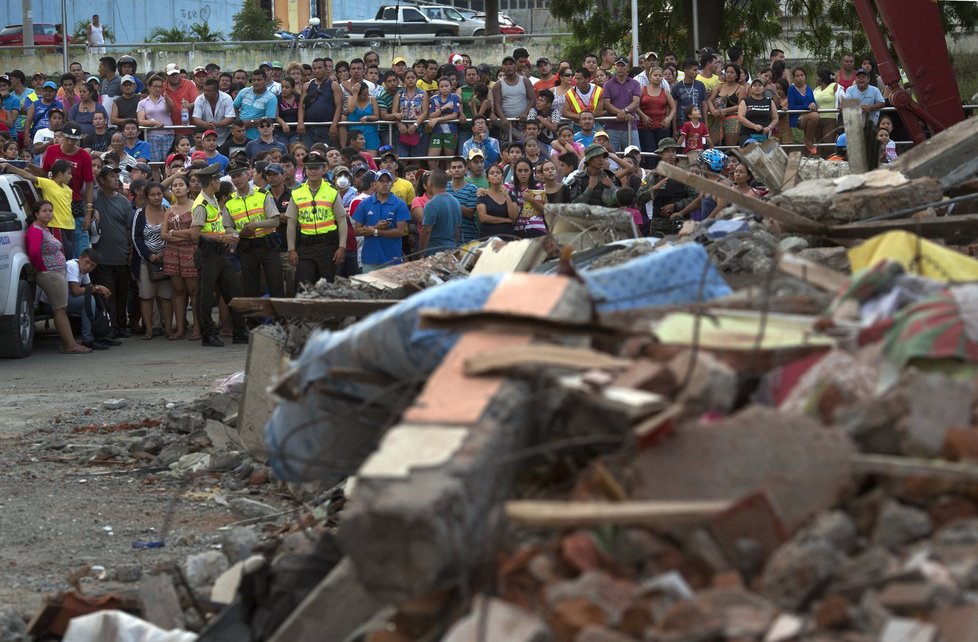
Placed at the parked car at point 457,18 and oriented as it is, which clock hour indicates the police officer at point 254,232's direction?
The police officer is roughly at 3 o'clock from the parked car.

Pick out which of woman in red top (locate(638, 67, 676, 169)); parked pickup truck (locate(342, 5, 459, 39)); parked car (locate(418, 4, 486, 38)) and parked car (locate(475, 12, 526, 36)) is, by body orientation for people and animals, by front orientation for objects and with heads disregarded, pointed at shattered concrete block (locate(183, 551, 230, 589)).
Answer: the woman in red top

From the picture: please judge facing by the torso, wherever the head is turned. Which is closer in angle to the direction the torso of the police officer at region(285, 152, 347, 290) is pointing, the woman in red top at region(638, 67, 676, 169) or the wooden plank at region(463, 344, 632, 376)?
the wooden plank

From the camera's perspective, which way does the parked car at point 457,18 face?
to the viewer's right

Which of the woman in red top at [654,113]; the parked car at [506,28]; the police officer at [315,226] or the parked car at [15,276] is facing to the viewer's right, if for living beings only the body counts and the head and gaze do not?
the parked car at [506,28]

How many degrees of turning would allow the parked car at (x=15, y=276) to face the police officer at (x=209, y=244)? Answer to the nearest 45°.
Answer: approximately 135° to its left

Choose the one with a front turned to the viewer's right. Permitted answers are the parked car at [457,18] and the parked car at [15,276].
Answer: the parked car at [457,18]

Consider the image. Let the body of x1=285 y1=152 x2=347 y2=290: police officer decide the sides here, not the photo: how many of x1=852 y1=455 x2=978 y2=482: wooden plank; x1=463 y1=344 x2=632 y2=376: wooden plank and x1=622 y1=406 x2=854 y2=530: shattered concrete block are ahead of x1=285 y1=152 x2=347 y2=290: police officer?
3

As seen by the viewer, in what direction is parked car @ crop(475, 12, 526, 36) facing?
to the viewer's right

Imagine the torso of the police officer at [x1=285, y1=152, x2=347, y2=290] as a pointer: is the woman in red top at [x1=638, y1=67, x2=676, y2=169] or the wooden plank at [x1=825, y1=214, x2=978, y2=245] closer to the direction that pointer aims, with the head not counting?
the wooden plank

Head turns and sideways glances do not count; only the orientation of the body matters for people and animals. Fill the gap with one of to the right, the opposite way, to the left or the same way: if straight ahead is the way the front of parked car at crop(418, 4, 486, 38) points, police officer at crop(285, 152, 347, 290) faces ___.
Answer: to the right

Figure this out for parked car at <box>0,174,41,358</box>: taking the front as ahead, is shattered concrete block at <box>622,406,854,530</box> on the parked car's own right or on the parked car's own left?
on the parked car's own left
